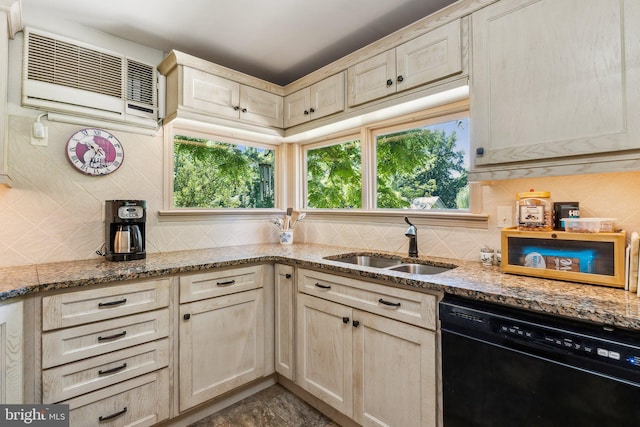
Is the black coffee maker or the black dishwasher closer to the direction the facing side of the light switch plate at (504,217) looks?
the black dishwasher

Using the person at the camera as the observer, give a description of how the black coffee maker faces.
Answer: facing the viewer

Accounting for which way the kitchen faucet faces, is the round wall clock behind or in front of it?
in front

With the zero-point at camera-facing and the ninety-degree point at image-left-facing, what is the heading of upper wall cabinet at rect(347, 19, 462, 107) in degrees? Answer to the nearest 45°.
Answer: approximately 45°

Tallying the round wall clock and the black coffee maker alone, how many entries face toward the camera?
2

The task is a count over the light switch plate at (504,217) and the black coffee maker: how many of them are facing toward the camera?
2

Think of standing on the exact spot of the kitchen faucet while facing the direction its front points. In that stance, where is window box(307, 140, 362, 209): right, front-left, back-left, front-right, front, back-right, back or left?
right

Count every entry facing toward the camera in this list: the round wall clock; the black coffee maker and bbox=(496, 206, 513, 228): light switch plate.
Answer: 3

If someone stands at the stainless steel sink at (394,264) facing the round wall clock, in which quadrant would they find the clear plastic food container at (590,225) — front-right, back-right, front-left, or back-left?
back-left

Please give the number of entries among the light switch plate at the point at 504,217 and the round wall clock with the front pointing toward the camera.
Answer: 2

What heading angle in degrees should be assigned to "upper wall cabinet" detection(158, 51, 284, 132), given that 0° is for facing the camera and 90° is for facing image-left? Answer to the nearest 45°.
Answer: approximately 315°

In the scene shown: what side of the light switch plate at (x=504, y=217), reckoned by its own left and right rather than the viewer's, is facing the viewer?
front

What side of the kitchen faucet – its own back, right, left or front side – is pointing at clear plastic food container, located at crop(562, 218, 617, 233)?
left

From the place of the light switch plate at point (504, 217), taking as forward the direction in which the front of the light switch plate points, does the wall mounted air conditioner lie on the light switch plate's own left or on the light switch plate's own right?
on the light switch plate's own right
